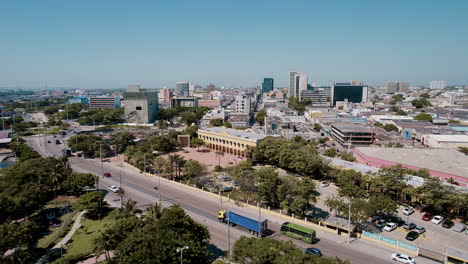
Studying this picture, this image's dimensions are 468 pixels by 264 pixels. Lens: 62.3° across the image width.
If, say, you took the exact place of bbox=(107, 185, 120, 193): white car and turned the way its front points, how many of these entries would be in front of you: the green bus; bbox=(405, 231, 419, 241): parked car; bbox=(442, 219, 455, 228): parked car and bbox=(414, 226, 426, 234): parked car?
4

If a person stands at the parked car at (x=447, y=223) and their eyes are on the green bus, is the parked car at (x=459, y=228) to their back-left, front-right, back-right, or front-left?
back-left

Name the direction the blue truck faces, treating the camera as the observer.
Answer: facing away from the viewer and to the left of the viewer
